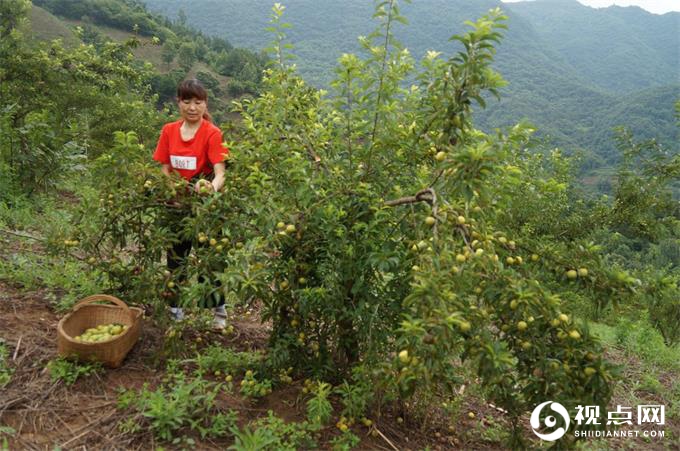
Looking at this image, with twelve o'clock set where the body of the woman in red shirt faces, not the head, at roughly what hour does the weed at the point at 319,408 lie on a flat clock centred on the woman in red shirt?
The weed is roughly at 11 o'clock from the woman in red shirt.

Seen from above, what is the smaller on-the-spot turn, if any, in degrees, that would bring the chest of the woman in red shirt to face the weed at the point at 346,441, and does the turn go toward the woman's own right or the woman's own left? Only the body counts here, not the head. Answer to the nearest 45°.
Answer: approximately 45° to the woman's own left

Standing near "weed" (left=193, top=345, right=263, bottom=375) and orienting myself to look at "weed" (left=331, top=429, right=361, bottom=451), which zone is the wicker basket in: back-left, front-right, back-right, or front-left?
back-right

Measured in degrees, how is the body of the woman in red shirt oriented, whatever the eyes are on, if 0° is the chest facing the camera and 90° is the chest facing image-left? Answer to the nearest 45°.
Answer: approximately 0°

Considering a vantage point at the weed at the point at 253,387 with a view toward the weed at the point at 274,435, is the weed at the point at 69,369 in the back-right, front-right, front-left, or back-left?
back-right
